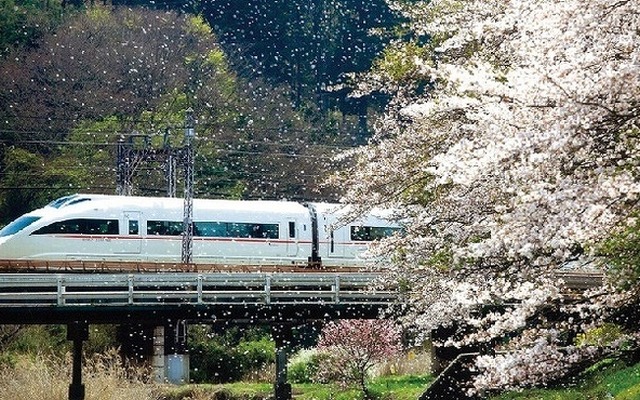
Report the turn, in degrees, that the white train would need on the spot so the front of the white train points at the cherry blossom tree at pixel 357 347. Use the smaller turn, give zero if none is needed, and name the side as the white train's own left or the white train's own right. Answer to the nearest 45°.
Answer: approximately 135° to the white train's own left

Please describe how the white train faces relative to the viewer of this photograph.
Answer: facing to the left of the viewer

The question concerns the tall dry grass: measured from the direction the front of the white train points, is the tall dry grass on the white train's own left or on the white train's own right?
on the white train's own left

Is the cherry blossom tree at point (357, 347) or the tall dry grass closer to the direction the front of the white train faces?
the tall dry grass
